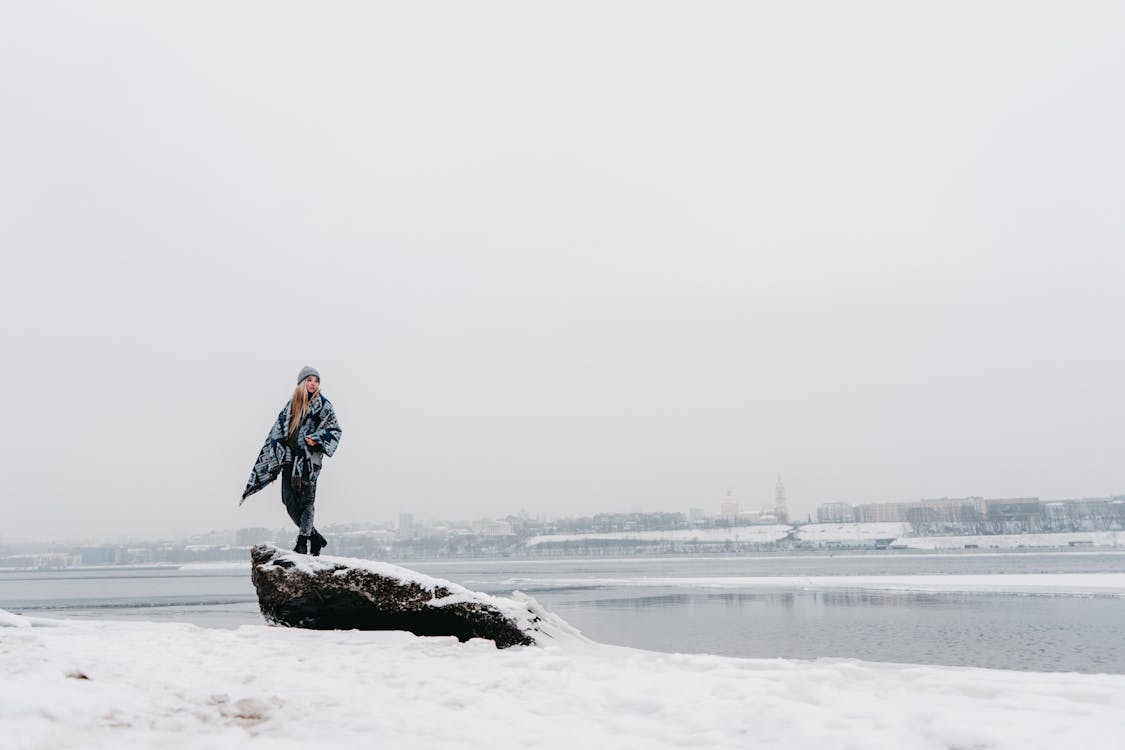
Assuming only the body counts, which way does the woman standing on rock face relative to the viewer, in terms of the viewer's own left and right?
facing the viewer

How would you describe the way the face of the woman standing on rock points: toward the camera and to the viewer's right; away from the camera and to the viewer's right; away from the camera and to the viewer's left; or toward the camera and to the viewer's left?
toward the camera and to the viewer's right
